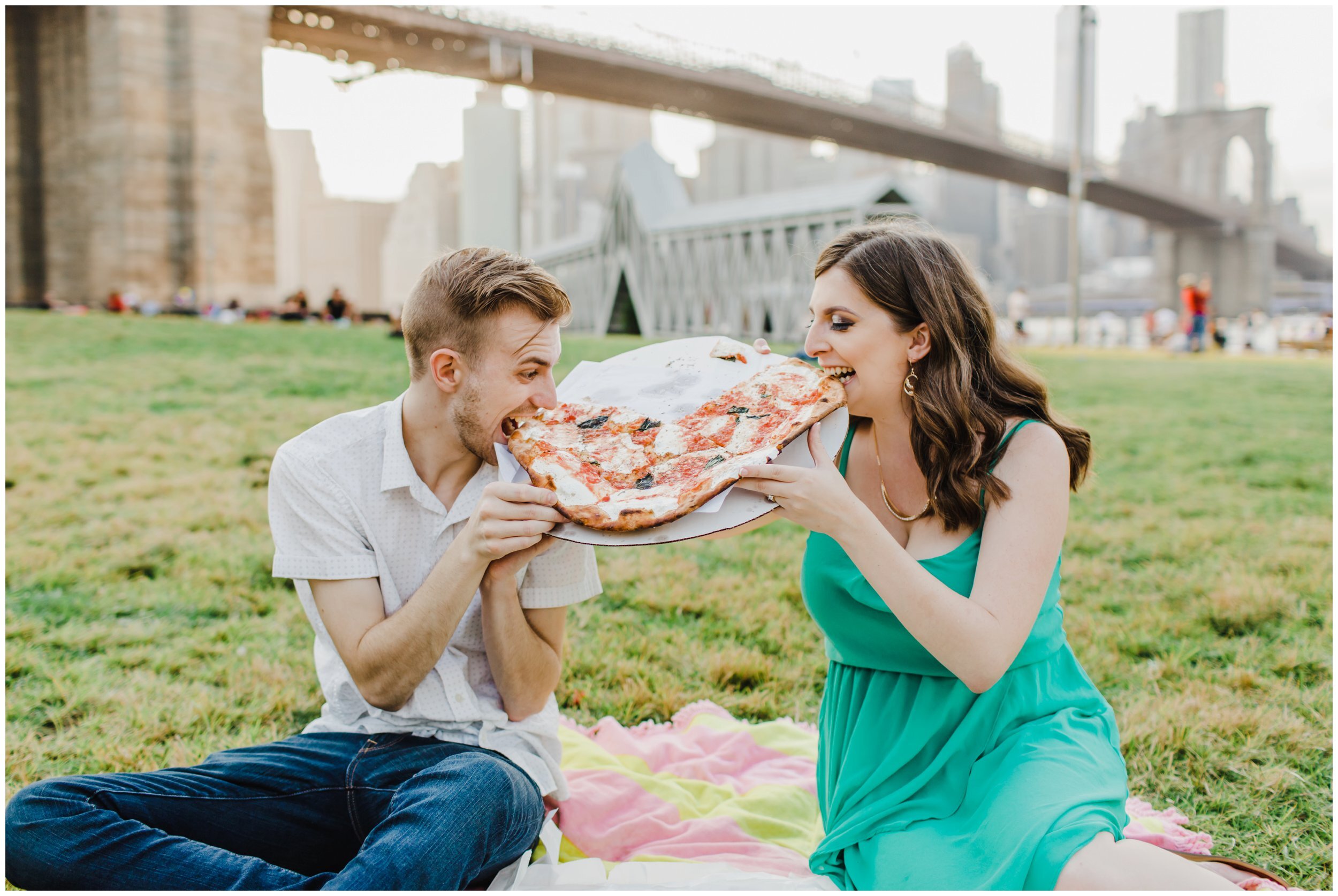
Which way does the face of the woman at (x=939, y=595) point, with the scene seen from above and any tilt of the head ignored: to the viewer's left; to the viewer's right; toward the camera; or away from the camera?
to the viewer's left

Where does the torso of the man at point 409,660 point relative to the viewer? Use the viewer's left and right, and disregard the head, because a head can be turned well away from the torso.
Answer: facing the viewer and to the right of the viewer

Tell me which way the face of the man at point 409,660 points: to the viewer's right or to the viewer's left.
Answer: to the viewer's right

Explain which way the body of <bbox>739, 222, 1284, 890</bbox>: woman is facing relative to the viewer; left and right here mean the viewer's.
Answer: facing the viewer and to the left of the viewer

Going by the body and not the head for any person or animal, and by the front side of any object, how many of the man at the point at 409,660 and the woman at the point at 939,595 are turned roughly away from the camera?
0

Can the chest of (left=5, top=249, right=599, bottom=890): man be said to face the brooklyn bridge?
no

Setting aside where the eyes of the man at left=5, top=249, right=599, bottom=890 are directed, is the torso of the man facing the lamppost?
no

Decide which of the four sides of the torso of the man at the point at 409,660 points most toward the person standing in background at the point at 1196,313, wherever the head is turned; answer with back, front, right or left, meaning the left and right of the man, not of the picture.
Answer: left

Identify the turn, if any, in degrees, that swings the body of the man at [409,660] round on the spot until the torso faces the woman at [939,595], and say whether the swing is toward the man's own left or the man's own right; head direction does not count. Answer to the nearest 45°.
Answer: approximately 45° to the man's own left

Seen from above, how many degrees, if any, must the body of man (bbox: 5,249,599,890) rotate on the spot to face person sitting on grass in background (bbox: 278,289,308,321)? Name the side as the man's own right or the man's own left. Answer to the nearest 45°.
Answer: approximately 135° to the man's own left

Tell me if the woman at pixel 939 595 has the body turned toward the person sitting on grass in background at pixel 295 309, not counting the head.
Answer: no
